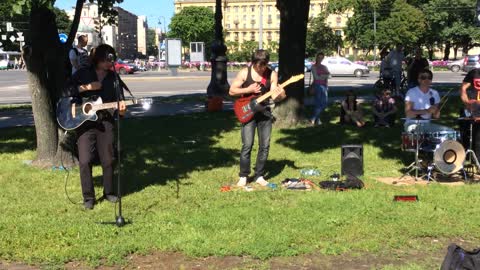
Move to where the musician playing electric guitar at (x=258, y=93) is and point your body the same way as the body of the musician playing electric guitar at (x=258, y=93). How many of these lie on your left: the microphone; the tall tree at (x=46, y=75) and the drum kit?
1

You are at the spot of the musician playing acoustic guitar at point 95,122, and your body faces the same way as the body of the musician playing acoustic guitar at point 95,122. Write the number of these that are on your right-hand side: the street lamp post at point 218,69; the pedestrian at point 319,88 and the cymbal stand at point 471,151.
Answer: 0

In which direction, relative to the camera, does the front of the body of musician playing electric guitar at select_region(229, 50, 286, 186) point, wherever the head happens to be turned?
toward the camera

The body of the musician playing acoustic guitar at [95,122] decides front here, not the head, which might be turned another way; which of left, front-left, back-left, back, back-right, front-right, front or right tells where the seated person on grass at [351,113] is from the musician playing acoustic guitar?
left

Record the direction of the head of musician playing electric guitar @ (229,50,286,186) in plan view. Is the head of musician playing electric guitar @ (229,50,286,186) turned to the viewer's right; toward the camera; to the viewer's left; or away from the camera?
toward the camera

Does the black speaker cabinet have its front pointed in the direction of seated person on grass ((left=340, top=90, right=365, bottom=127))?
no

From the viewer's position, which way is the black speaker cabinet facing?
facing the viewer

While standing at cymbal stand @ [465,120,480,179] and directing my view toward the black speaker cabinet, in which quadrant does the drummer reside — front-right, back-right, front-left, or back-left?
front-right

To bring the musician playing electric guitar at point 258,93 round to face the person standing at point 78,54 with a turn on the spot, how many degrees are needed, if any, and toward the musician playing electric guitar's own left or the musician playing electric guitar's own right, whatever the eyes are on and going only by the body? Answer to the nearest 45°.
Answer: approximately 135° to the musician playing electric guitar's own right

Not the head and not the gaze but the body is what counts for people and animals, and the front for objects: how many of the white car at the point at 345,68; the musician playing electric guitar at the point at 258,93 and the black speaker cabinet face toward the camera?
2

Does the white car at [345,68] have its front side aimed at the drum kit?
no

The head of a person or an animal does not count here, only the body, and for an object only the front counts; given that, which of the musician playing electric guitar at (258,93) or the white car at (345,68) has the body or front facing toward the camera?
the musician playing electric guitar
